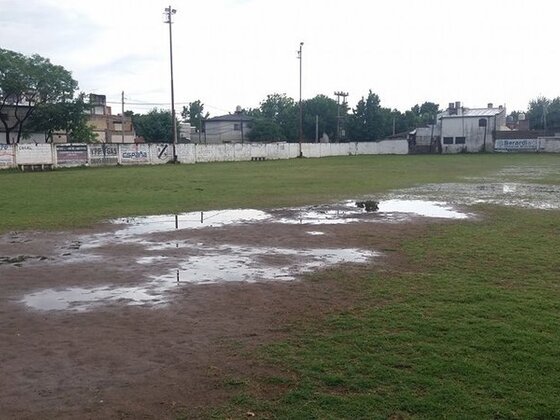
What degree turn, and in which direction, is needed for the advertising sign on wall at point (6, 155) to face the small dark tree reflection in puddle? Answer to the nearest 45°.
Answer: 0° — it already faces it

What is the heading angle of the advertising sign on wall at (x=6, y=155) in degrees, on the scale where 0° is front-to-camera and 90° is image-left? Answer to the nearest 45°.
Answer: approximately 0°
